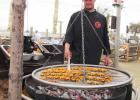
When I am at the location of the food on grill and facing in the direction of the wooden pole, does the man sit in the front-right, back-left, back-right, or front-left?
back-right

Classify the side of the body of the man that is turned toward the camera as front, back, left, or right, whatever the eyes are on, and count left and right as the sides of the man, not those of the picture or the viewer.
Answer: front

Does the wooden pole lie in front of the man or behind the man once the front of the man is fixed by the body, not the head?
in front

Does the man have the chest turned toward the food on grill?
yes

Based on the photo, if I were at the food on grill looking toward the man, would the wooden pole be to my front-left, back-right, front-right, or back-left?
back-left
